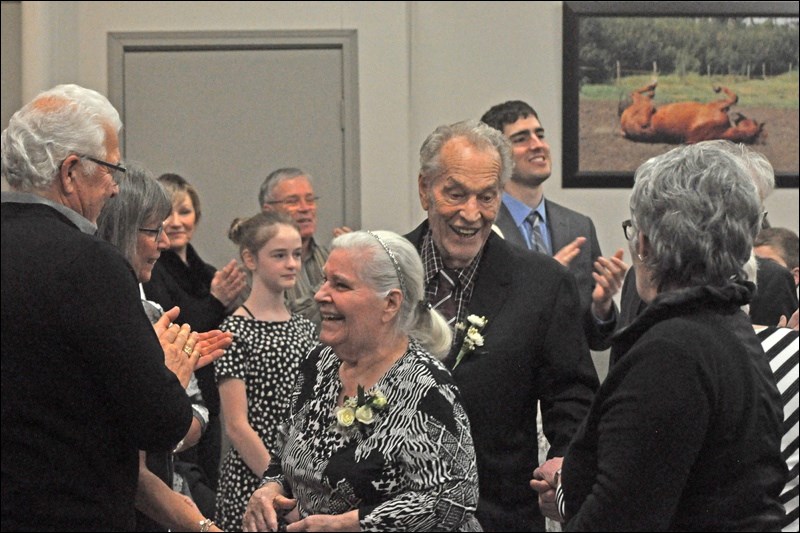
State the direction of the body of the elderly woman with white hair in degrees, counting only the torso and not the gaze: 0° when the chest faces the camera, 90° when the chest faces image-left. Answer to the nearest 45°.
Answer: approximately 45°

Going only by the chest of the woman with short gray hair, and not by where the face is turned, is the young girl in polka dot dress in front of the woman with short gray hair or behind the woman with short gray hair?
in front

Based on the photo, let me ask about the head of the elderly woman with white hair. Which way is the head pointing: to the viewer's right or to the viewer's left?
to the viewer's left

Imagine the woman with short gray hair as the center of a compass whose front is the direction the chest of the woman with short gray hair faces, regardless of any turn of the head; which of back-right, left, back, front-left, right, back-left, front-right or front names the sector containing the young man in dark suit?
front-right

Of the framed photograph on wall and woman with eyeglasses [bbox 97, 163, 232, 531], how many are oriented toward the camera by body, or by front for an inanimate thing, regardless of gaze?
1

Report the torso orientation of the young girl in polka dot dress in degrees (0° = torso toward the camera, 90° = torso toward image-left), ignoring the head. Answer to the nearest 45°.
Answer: approximately 315°

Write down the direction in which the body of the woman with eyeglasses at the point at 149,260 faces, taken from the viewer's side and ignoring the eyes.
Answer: to the viewer's right

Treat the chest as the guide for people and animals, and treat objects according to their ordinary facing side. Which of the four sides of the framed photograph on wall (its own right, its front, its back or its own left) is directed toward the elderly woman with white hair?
front

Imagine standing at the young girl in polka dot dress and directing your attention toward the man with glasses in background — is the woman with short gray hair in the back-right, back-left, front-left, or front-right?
back-right

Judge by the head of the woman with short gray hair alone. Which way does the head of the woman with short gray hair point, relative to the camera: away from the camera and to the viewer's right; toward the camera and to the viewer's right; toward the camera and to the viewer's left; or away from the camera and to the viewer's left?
away from the camera and to the viewer's left

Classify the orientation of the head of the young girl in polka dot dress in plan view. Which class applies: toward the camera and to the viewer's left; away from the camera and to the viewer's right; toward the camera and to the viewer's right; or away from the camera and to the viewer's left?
toward the camera and to the viewer's right

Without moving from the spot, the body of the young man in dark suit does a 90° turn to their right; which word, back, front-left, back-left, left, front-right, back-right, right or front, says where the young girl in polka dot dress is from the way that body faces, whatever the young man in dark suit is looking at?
front
